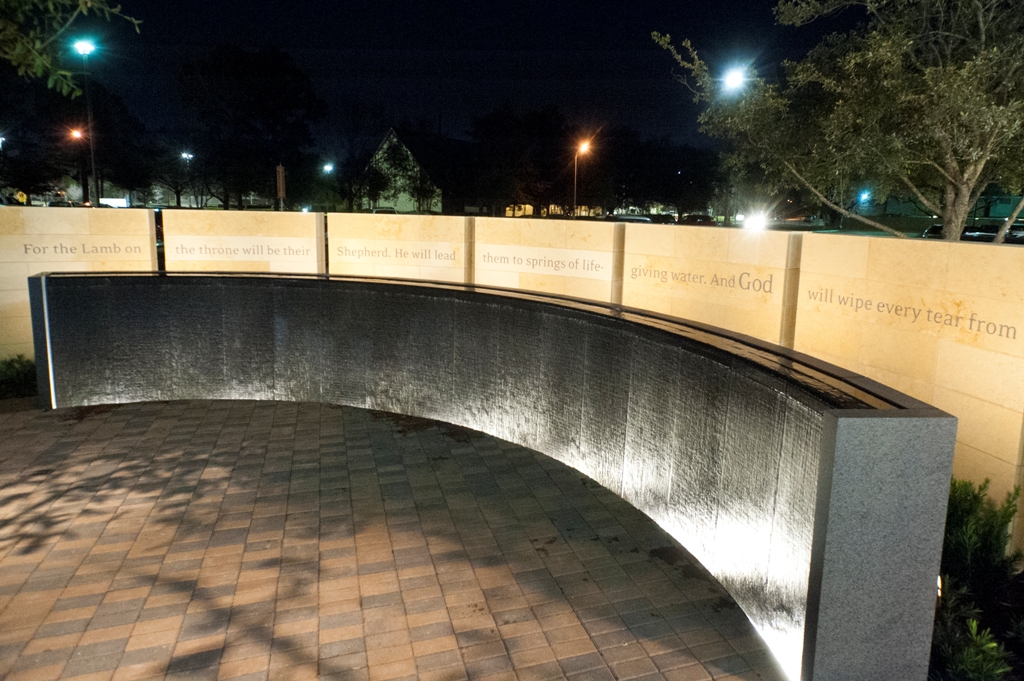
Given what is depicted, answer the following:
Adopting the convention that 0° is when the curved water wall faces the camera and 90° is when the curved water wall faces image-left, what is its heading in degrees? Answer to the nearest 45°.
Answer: approximately 45°

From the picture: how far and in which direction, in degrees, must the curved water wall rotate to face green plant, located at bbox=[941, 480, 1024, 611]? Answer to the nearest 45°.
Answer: approximately 90° to its left

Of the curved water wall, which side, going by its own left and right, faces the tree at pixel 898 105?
back

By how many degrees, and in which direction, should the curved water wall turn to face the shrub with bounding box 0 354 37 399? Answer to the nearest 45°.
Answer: approximately 90° to its right

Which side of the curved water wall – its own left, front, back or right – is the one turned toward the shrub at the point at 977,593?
left

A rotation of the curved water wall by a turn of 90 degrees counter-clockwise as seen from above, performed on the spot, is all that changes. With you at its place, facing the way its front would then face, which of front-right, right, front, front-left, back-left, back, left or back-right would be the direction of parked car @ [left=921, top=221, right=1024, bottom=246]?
left

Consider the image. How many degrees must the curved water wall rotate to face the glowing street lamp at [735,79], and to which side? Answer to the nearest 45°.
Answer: approximately 180°
